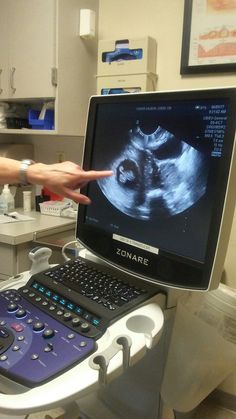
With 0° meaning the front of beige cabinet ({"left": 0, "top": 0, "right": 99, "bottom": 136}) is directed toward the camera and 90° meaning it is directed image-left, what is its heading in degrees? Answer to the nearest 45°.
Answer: approximately 0°

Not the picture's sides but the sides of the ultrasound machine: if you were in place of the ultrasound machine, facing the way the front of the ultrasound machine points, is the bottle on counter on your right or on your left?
on your right

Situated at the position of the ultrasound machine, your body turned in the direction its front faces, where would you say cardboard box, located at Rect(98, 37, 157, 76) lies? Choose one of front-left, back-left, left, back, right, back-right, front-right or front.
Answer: back-right

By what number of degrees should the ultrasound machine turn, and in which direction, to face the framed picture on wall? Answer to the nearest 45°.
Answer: approximately 135° to its right

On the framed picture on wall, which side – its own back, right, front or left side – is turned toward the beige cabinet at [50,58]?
right

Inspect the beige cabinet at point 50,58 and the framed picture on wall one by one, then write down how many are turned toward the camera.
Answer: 2

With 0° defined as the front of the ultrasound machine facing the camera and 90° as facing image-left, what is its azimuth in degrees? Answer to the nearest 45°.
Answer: approximately 45°

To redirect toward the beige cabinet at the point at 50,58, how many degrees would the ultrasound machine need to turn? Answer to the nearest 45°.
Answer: approximately 135° to its right

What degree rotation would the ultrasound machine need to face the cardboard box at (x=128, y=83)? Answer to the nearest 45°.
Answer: approximately 135° to its right
